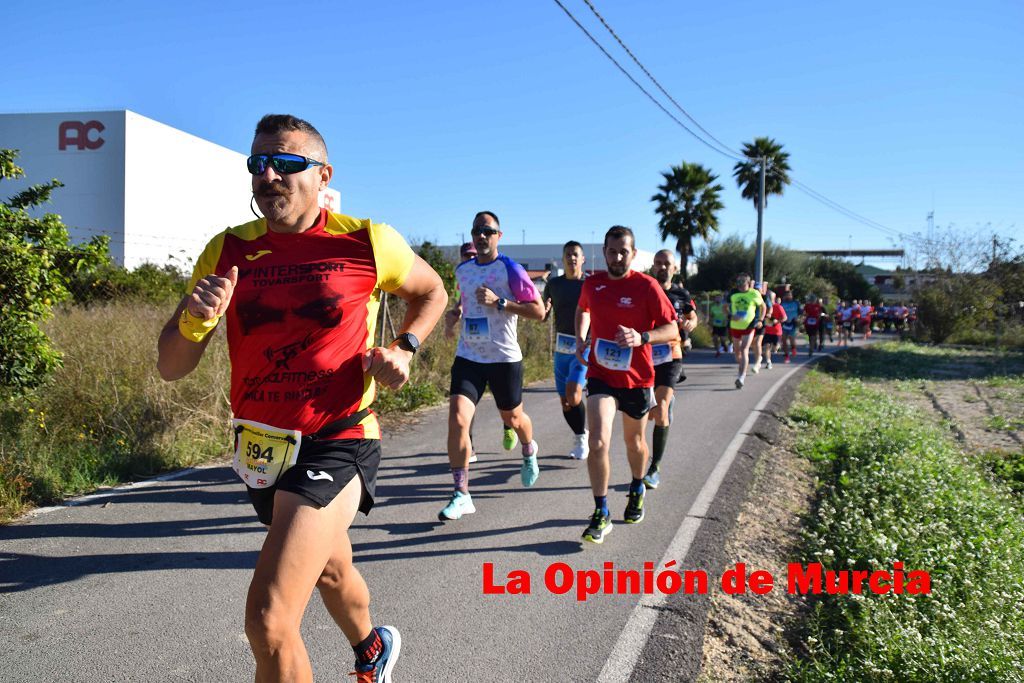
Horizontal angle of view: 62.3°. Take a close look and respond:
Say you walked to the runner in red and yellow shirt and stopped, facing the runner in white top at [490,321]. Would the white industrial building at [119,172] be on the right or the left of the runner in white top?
left

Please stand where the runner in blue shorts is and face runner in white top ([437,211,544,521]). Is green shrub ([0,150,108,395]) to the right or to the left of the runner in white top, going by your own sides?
right

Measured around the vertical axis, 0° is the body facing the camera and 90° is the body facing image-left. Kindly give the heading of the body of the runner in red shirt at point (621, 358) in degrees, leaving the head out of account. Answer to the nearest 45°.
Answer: approximately 45°

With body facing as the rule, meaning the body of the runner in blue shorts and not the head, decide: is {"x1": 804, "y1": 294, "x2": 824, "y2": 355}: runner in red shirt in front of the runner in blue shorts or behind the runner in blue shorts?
behind

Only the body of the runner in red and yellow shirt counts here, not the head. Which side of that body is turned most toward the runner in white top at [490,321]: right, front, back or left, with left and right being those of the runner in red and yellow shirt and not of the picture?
back

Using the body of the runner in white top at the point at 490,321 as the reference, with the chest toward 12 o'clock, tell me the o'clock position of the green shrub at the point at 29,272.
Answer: The green shrub is roughly at 2 o'clock from the runner in white top.

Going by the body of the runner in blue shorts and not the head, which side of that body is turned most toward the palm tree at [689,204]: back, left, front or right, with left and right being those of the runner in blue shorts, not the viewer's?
back

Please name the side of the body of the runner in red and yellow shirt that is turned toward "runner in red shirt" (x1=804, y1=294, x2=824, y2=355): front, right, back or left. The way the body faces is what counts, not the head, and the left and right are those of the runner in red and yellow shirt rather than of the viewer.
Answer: back

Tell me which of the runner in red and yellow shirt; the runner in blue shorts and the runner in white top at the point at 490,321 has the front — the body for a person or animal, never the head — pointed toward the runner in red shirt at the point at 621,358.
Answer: the runner in blue shorts

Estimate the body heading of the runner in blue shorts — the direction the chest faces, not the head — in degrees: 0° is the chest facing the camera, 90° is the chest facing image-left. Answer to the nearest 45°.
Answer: approximately 0°

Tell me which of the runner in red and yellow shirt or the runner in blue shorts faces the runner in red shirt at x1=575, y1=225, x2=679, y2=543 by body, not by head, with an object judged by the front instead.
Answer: the runner in blue shorts
